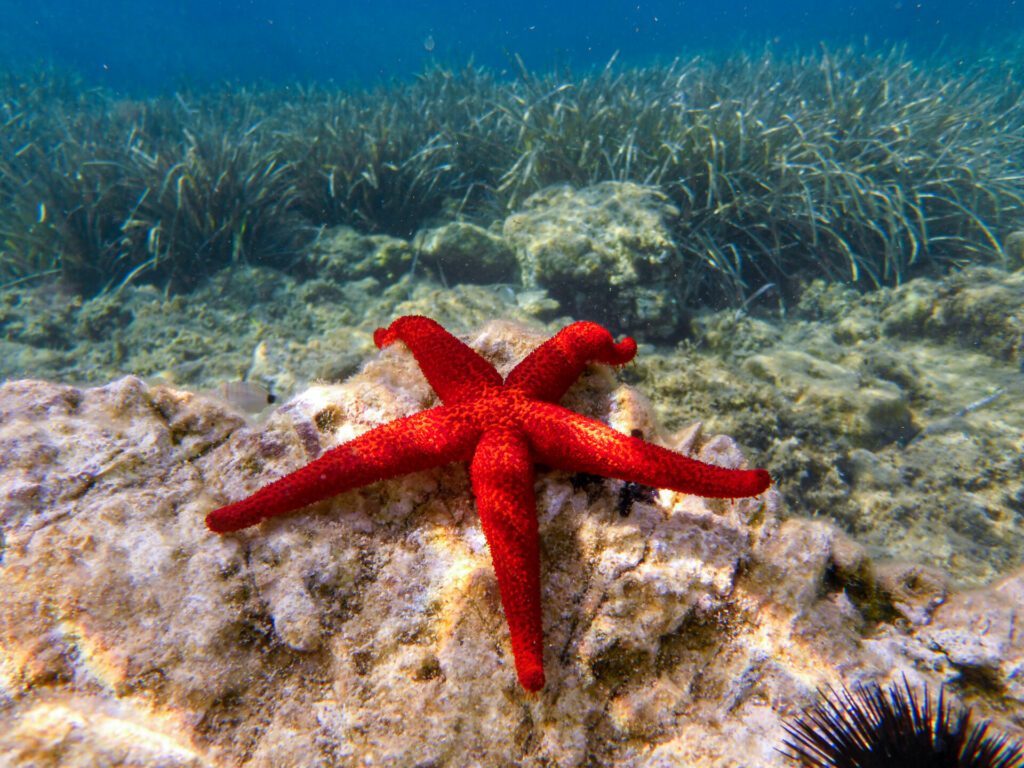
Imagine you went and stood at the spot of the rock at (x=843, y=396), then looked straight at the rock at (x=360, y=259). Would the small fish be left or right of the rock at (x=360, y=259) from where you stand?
left

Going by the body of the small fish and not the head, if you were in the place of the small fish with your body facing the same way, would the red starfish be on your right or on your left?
on your left
